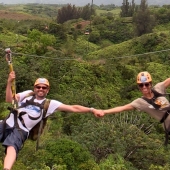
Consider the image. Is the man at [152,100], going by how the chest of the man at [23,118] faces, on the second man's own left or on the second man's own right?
on the second man's own left

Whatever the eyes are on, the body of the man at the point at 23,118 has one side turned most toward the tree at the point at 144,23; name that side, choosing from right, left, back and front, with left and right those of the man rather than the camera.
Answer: back

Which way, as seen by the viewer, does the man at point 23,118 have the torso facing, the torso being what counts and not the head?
toward the camera

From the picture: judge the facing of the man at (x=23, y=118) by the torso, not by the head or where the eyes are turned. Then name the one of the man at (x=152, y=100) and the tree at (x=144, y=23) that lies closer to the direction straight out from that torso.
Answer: the man
